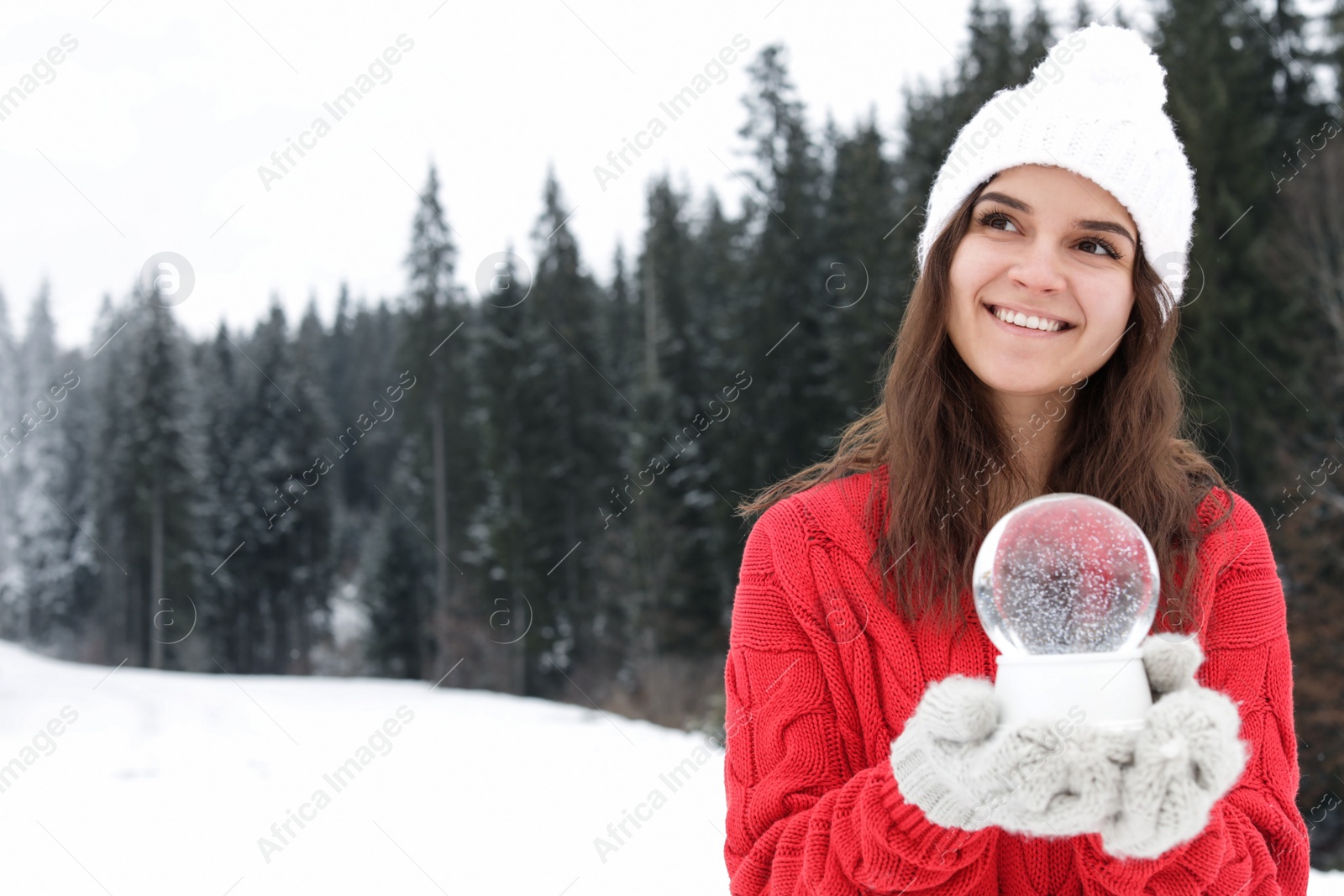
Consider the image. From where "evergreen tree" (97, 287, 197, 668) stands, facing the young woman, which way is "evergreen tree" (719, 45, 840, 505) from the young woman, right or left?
left

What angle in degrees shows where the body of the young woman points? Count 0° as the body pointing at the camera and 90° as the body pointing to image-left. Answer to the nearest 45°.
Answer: approximately 0°

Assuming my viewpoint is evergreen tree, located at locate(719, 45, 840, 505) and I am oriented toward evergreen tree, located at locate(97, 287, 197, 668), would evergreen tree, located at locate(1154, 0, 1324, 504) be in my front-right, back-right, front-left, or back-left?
back-left

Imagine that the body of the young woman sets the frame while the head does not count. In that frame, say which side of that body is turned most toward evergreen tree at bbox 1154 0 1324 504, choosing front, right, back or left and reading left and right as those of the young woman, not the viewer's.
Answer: back

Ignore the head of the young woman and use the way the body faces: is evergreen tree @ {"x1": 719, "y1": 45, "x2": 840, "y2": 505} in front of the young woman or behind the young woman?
behind

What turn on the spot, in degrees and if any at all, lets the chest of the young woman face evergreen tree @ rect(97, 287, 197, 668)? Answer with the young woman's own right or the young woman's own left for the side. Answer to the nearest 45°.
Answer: approximately 135° to the young woman's own right

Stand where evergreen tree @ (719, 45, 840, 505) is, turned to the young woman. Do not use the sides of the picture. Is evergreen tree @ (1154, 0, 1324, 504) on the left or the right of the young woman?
left
